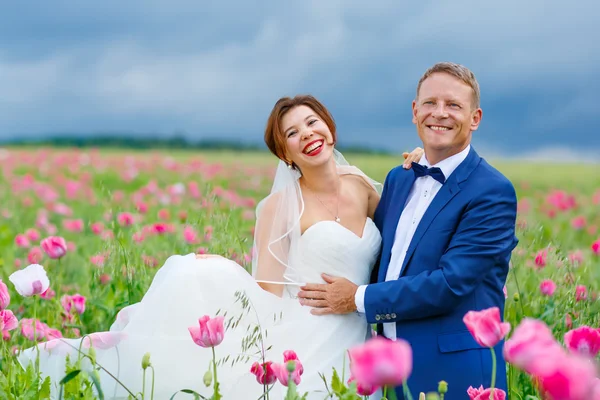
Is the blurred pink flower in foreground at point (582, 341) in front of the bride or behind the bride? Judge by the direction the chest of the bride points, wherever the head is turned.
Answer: in front

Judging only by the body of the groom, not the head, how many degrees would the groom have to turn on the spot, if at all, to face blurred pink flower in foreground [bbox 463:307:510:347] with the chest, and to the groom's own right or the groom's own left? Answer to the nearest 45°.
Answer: approximately 45° to the groom's own left

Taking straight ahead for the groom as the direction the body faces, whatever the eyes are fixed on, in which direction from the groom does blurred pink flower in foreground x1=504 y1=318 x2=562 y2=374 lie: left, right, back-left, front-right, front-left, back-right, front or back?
front-left

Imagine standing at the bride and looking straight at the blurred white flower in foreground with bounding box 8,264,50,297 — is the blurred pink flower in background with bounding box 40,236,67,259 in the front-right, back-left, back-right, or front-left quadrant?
front-right

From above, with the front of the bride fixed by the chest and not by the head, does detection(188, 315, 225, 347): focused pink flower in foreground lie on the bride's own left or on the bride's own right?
on the bride's own right

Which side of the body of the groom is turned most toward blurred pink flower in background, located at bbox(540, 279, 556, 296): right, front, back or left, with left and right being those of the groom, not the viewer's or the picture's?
back

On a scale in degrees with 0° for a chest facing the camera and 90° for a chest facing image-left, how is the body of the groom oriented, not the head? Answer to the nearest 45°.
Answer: approximately 45°

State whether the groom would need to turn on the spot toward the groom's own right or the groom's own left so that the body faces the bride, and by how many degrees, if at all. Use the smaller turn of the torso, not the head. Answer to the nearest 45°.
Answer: approximately 45° to the groom's own right

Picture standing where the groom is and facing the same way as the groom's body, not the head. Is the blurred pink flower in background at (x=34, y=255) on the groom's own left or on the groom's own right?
on the groom's own right

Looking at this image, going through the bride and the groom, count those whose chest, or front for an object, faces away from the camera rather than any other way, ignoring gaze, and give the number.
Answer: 0

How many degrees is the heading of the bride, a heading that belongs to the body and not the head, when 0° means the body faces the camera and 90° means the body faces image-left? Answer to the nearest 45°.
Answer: approximately 315°

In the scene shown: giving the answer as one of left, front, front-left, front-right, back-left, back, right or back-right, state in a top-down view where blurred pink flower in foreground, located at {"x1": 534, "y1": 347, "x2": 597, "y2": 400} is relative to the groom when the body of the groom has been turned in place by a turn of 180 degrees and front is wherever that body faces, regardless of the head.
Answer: back-right
